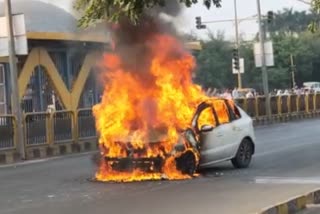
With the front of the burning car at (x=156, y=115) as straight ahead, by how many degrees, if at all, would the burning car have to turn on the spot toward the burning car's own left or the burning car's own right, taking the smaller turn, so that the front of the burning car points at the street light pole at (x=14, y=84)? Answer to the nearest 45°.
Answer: approximately 90° to the burning car's own right

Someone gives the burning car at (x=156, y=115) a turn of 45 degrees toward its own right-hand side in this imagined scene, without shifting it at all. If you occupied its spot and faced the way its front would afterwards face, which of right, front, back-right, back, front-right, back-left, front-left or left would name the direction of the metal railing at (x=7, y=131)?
front-right

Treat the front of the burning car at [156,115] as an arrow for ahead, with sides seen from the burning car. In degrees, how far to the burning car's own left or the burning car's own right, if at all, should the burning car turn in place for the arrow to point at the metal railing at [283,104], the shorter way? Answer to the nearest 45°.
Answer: approximately 135° to the burning car's own right

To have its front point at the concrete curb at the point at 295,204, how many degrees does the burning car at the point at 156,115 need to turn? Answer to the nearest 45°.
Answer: approximately 90° to its left

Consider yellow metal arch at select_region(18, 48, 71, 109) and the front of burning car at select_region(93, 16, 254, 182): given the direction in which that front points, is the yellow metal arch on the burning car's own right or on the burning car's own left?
on the burning car's own right

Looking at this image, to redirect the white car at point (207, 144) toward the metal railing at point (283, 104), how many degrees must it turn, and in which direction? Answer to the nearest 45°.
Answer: approximately 135° to its right

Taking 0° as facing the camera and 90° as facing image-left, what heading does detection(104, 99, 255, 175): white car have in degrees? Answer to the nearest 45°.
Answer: approximately 45°
